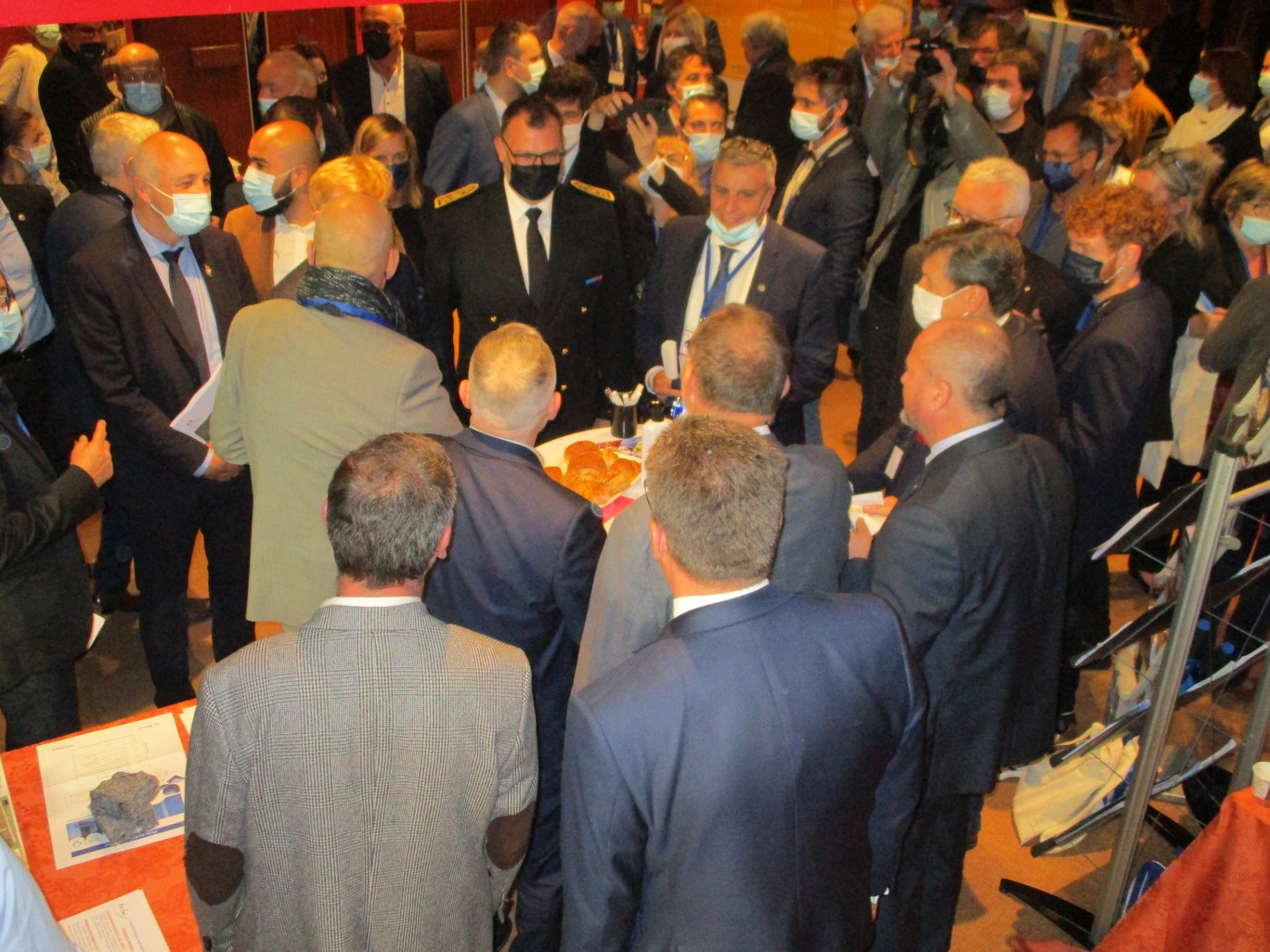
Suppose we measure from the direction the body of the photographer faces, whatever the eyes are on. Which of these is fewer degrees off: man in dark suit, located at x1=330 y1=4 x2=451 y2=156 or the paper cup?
the paper cup

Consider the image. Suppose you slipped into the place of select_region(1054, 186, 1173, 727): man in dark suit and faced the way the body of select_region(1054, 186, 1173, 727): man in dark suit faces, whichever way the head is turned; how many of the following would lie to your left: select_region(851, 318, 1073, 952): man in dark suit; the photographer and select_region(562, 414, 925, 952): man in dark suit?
2

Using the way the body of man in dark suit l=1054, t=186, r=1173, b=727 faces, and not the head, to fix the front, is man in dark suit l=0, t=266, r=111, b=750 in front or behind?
in front

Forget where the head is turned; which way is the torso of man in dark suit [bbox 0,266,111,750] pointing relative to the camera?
to the viewer's right

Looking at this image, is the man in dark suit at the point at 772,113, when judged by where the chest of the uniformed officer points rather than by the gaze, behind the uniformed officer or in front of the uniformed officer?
behind

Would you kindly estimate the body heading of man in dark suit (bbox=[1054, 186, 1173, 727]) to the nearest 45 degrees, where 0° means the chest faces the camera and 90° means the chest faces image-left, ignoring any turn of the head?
approximately 90°

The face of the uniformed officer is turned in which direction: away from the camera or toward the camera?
toward the camera

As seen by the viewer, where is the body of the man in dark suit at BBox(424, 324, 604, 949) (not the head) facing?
away from the camera

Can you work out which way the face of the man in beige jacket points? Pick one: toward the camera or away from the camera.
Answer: away from the camera

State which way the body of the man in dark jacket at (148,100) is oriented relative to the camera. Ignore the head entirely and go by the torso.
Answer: toward the camera

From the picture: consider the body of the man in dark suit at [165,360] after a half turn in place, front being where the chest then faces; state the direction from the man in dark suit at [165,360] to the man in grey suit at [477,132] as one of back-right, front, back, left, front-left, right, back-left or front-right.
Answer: right

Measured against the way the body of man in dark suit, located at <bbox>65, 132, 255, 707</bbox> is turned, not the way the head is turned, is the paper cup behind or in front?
in front

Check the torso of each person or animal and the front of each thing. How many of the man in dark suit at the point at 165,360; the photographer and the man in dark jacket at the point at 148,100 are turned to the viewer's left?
0

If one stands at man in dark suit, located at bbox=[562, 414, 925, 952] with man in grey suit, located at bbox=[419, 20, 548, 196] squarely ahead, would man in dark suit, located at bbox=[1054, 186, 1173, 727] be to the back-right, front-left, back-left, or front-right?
front-right

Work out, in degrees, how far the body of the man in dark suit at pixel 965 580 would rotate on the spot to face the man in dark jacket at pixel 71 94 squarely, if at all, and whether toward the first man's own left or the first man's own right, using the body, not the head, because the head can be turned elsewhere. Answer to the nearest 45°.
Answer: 0° — they already face them

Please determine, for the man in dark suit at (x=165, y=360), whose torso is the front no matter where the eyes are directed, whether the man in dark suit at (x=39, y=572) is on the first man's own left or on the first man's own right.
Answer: on the first man's own right

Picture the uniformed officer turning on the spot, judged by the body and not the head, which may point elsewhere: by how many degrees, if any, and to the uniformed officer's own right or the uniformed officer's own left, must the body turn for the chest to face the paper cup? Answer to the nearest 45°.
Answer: approximately 45° to the uniformed officer's own left

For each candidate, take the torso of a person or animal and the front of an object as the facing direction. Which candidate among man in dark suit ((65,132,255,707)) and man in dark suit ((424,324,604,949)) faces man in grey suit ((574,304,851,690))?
man in dark suit ((65,132,255,707))

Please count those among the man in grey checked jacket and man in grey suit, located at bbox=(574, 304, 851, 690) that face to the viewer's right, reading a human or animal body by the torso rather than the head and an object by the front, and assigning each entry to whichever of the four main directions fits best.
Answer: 0

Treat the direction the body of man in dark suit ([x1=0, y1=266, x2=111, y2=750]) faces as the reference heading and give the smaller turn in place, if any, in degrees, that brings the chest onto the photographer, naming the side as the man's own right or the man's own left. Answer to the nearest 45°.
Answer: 0° — they already face them

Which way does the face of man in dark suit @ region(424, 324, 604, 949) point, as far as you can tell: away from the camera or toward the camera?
away from the camera

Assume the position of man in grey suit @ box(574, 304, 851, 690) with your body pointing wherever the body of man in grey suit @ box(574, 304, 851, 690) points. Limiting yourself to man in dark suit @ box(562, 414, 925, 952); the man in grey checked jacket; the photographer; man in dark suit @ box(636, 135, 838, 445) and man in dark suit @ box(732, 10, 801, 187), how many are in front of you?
3

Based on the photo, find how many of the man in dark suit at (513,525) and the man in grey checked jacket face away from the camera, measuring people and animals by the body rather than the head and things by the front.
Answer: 2
